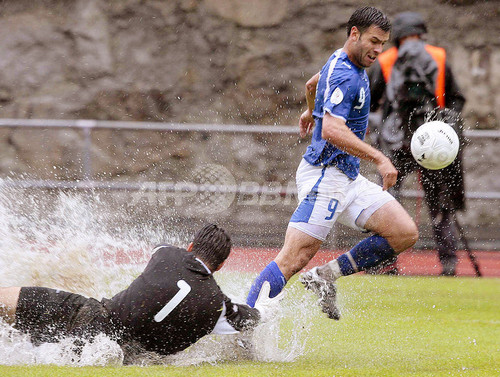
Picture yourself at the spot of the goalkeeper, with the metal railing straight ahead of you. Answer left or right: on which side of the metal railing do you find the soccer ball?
right

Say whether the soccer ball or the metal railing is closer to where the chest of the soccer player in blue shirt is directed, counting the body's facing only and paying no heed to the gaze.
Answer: the soccer ball

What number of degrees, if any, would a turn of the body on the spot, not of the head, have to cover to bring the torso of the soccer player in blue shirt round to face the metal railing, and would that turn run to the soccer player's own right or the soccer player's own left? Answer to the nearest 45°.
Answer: approximately 135° to the soccer player's own left

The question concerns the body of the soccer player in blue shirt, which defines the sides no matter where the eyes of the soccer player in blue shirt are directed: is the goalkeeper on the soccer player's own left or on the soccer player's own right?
on the soccer player's own right

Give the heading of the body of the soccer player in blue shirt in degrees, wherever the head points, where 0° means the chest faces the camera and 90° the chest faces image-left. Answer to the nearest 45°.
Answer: approximately 270°
